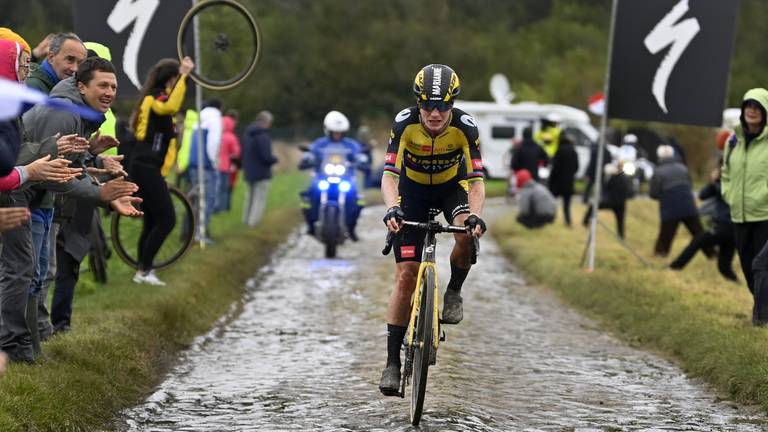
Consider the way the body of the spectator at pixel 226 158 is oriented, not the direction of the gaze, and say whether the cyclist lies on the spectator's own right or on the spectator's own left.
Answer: on the spectator's own right

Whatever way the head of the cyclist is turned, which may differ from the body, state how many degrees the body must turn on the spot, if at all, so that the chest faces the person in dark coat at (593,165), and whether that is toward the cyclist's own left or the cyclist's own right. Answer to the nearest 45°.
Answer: approximately 180°

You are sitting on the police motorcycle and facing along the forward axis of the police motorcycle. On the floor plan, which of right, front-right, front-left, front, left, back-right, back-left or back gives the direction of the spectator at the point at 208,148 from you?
right

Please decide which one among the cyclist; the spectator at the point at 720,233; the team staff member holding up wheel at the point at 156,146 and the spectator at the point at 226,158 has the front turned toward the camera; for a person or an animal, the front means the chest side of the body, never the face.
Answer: the cyclist

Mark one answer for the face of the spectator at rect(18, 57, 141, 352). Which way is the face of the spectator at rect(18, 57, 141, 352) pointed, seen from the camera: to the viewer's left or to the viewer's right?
to the viewer's right

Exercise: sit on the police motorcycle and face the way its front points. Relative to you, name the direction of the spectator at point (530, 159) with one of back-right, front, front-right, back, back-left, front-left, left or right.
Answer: back-left

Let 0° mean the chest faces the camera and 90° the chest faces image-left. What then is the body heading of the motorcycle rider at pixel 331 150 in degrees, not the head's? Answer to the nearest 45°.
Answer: approximately 0°

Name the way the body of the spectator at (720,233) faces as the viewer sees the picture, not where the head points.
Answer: to the viewer's left

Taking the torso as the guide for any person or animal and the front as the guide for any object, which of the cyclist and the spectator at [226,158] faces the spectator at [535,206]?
the spectator at [226,158]

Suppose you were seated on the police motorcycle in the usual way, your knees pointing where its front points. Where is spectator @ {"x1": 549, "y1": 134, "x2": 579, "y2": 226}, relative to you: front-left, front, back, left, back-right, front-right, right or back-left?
back-left

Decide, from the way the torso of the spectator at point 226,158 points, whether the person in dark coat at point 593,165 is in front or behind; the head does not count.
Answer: in front

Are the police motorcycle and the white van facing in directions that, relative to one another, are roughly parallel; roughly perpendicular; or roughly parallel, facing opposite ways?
roughly perpendicular

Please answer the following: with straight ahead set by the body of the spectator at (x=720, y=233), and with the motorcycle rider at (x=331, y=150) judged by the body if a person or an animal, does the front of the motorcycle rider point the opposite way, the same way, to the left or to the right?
to the left

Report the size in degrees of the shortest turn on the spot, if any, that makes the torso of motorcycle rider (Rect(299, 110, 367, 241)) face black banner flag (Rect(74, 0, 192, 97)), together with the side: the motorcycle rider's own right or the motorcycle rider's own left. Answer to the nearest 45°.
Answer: approximately 45° to the motorcycle rider's own right
